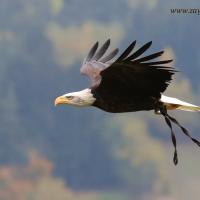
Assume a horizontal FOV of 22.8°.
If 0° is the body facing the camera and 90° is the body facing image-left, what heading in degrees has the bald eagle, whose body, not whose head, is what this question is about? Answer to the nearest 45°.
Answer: approximately 90°
